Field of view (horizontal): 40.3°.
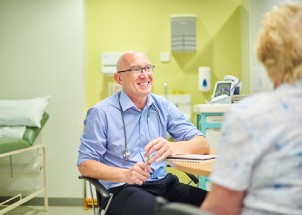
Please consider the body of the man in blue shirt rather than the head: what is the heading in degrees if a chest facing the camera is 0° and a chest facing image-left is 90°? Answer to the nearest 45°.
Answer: approximately 315°

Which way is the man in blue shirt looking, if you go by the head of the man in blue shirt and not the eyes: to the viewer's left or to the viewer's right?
to the viewer's right

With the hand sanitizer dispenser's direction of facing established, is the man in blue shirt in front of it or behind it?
in front

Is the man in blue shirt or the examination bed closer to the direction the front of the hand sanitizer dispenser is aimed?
the man in blue shirt

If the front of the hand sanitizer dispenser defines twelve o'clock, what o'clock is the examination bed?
The examination bed is roughly at 2 o'clock from the hand sanitizer dispenser.

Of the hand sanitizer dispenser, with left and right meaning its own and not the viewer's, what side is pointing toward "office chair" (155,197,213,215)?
front

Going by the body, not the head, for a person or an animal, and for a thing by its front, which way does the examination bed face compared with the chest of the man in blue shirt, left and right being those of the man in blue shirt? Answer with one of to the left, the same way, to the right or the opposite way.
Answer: to the right

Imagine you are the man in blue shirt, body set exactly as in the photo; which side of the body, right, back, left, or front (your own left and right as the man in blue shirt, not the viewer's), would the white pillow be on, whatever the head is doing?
back
